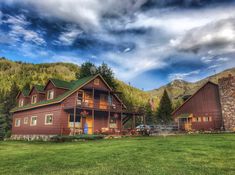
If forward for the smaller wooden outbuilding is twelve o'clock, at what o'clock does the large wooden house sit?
The large wooden house is roughly at 2 o'clock from the smaller wooden outbuilding.

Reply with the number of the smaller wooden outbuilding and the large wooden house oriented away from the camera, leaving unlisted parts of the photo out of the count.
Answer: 0

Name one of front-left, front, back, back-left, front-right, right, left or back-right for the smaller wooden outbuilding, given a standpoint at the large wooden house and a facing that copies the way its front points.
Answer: front-left

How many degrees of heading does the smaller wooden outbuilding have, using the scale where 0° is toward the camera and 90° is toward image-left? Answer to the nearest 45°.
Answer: approximately 0°

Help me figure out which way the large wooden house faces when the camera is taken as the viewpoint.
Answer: facing the viewer and to the right of the viewer
